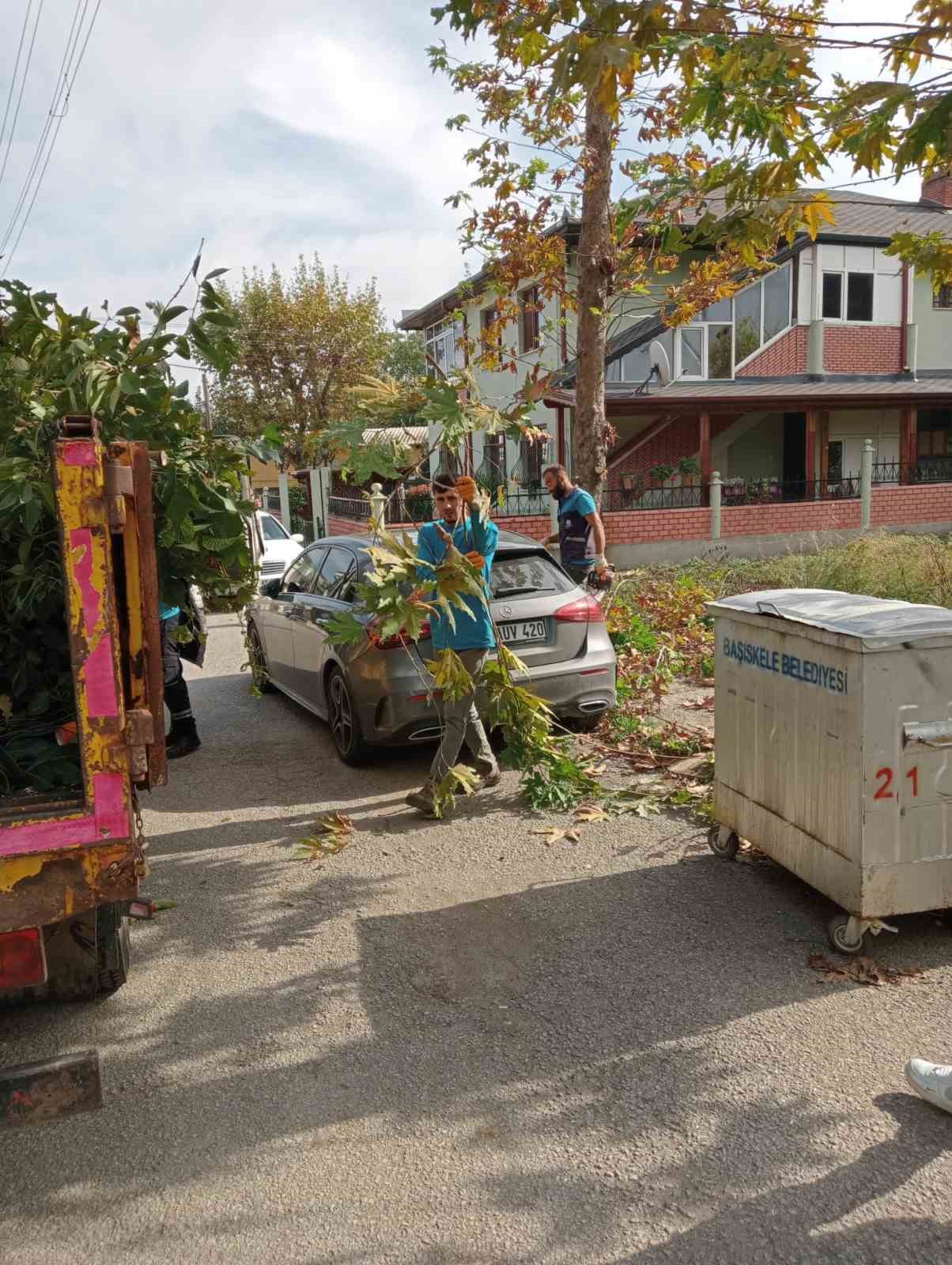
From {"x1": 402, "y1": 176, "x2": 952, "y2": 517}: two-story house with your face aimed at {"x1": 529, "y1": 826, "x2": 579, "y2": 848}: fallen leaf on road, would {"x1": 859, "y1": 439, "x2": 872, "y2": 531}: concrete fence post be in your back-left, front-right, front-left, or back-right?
front-left

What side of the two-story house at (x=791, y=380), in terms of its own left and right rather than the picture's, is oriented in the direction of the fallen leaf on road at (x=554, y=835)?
front

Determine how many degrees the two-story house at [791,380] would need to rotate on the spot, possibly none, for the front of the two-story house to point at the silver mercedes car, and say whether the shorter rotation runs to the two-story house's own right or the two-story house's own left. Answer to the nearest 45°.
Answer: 0° — it already faces it

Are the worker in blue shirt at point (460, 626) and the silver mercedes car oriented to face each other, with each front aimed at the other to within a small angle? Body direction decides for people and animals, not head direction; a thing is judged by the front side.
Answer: no

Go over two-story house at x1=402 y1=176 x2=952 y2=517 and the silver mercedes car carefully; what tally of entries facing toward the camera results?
1

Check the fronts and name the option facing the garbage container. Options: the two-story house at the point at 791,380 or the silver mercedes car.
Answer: the two-story house

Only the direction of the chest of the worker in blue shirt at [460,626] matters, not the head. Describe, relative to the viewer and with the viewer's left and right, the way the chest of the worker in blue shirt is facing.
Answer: facing the viewer and to the left of the viewer

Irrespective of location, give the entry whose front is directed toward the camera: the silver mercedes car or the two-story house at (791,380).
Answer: the two-story house

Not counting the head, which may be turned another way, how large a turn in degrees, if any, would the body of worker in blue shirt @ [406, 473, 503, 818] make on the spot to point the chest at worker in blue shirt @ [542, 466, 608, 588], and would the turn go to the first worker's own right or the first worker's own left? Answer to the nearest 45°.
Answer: approximately 135° to the first worker's own right

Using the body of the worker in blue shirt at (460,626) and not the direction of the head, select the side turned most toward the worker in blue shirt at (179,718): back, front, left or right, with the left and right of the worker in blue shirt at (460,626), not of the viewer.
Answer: right

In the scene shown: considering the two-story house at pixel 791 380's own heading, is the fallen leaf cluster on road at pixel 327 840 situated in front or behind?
in front

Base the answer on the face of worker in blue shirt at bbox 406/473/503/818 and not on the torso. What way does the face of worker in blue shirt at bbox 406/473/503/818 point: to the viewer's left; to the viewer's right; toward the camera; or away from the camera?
toward the camera

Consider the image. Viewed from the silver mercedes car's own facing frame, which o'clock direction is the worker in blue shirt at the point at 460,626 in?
The worker in blue shirt is roughly at 7 o'clock from the silver mercedes car.

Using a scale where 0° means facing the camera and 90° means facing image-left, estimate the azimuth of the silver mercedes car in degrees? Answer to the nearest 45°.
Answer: approximately 135°

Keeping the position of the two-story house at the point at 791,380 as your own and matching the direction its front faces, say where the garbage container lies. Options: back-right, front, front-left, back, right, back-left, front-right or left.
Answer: front

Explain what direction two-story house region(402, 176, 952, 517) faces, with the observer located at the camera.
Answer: facing the viewer

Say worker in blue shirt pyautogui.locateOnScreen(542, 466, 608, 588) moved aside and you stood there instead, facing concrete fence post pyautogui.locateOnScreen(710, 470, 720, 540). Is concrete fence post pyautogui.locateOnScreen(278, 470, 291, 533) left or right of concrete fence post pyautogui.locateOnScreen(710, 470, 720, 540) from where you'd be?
left

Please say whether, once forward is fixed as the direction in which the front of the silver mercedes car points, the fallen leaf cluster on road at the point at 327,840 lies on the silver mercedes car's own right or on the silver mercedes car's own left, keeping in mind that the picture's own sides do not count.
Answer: on the silver mercedes car's own left
